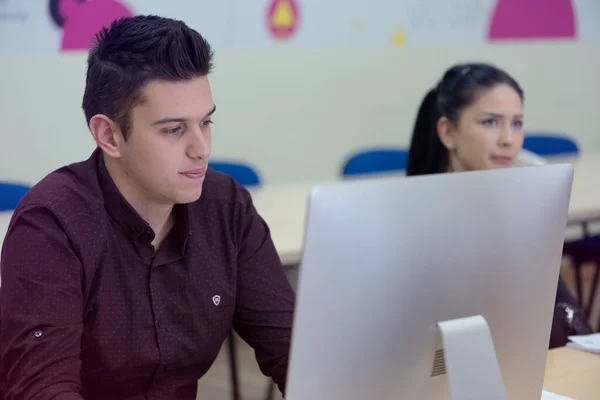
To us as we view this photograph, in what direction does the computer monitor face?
facing away from the viewer and to the left of the viewer

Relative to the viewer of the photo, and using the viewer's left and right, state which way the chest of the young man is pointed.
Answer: facing the viewer and to the right of the viewer

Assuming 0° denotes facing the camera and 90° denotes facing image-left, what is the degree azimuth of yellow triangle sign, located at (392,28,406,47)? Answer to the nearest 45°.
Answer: approximately 0°

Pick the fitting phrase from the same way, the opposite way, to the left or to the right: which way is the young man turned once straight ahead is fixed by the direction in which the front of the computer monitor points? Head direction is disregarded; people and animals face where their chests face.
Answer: the opposite way

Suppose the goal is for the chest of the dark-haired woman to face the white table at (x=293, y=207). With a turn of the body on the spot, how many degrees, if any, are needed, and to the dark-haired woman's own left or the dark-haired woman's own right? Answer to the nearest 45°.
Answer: approximately 135° to the dark-haired woman's own right

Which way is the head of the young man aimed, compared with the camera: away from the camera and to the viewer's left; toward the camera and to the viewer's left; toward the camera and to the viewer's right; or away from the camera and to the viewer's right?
toward the camera and to the viewer's right

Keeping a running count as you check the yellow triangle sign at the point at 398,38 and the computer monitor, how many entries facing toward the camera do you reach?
1

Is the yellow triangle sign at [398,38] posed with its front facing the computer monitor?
yes

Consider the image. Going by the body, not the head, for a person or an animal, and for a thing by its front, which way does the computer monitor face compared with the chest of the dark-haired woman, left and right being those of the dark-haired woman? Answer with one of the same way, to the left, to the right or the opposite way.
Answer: the opposite way

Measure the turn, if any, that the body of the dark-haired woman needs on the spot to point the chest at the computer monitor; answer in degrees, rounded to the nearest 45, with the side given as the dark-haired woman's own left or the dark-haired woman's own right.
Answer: approximately 45° to the dark-haired woman's own right

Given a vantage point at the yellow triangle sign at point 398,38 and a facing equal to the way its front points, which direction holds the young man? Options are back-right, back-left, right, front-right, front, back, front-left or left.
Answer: front

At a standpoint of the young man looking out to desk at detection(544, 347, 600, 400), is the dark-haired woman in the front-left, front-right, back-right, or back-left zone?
front-left

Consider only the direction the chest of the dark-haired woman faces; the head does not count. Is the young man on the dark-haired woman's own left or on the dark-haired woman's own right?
on the dark-haired woman's own right

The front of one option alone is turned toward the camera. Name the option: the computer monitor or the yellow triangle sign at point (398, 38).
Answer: the yellow triangle sign
